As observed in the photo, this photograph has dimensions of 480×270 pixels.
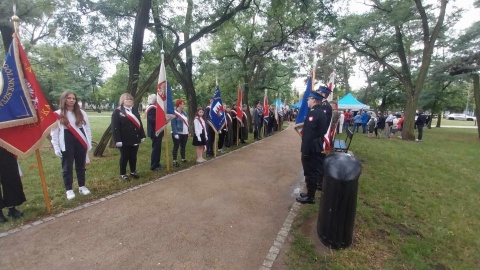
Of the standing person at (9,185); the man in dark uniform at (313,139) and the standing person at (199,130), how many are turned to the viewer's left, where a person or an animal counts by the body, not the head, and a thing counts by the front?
1

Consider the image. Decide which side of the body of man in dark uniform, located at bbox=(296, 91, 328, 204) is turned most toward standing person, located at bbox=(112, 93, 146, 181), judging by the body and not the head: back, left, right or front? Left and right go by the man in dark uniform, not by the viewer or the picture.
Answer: front

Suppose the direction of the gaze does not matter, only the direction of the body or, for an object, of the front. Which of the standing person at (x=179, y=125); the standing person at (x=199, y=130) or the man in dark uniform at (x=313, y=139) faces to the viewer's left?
the man in dark uniform

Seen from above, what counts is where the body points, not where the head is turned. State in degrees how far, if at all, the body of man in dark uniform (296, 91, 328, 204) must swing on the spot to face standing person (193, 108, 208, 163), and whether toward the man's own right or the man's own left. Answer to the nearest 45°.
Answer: approximately 45° to the man's own right

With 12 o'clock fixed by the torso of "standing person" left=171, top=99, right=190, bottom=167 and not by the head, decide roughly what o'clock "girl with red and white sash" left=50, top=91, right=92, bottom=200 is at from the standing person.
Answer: The girl with red and white sash is roughly at 3 o'clock from the standing person.

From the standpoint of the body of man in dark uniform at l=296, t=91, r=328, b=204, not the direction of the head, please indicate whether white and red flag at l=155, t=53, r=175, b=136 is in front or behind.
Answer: in front

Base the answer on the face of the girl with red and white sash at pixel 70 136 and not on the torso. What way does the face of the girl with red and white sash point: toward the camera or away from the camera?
toward the camera

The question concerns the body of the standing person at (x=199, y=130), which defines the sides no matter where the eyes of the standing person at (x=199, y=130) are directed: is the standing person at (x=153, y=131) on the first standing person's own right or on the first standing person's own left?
on the first standing person's own right

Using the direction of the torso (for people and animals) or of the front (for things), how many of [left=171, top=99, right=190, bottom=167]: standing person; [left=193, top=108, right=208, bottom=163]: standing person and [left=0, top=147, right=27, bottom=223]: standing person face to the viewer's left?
0

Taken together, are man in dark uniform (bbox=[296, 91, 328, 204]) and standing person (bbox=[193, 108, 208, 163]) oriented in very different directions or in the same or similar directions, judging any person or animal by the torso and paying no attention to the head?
very different directions

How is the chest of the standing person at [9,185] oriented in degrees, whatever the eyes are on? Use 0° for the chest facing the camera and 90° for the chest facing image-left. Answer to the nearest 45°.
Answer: approximately 315°

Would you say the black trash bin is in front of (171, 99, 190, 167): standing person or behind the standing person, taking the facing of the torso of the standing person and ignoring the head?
in front

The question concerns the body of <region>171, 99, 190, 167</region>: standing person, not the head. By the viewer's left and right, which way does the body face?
facing the viewer and to the right of the viewer

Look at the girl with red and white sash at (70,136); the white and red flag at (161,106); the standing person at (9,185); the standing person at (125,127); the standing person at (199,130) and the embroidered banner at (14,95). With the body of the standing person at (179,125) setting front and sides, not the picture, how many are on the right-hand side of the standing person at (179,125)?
5

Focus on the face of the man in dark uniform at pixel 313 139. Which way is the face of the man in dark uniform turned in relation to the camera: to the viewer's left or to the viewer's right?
to the viewer's left

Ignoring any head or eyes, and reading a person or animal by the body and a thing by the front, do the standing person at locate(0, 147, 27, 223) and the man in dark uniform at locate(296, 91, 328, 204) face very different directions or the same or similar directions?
very different directions

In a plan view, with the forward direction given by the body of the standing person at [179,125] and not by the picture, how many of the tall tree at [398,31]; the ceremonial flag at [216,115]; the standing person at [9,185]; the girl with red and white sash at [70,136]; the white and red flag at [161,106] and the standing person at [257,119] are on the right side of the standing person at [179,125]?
3

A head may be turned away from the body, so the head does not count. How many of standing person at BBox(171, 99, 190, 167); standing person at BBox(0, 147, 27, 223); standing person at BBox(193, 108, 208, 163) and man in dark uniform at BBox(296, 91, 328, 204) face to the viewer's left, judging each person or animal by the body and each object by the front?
1

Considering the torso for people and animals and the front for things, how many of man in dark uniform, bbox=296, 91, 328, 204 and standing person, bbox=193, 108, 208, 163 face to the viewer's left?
1

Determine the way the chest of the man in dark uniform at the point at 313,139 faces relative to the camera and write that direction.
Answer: to the viewer's left

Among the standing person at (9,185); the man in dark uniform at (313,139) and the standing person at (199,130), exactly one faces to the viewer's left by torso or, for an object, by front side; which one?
the man in dark uniform
